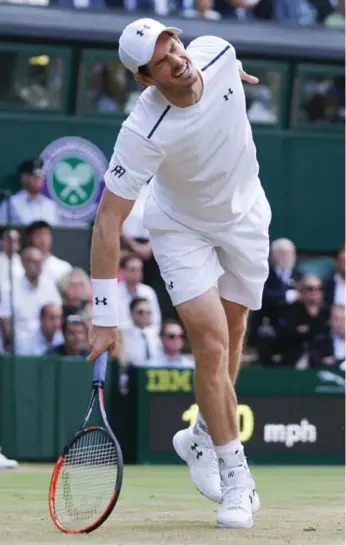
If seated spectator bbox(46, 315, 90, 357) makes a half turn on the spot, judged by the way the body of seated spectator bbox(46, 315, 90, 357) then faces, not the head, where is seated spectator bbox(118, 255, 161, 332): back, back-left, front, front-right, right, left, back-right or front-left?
front-right

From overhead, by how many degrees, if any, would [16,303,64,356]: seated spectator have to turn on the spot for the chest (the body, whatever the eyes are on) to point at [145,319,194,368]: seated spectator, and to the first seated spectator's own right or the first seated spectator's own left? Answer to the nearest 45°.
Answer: approximately 45° to the first seated spectator's own left

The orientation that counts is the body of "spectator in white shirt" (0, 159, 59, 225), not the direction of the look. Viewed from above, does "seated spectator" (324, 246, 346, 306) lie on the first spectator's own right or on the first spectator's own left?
on the first spectator's own left

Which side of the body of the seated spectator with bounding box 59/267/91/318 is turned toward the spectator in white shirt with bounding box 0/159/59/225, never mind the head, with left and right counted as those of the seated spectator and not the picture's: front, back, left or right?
back

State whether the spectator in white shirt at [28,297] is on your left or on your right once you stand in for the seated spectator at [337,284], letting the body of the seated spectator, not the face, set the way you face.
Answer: on your right

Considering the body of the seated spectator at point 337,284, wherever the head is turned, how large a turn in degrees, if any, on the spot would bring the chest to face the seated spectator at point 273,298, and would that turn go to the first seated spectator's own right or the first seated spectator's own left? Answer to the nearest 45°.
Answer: approximately 45° to the first seated spectator's own right

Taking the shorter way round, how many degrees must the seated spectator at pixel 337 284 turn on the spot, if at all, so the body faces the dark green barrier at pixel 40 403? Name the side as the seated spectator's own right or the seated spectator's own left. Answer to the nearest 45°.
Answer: approximately 45° to the seated spectator's own right

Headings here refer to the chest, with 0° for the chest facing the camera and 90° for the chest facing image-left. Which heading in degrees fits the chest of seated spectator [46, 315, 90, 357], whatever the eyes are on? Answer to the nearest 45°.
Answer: approximately 0°

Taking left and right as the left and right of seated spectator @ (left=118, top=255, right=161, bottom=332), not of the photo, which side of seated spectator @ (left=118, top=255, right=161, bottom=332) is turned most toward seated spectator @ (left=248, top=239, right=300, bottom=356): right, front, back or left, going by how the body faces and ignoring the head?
left

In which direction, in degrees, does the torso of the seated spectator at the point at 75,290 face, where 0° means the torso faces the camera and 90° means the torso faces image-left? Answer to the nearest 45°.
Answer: approximately 0°
